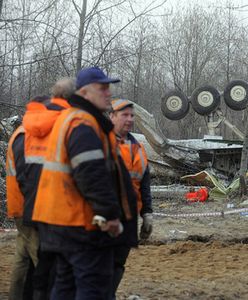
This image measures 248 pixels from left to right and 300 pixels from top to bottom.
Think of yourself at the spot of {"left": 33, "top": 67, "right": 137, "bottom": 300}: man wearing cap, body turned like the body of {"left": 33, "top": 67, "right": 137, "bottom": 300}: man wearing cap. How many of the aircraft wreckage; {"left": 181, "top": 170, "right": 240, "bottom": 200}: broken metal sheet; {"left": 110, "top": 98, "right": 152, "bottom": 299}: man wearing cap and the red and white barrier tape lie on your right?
0

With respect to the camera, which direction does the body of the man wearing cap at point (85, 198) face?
to the viewer's right

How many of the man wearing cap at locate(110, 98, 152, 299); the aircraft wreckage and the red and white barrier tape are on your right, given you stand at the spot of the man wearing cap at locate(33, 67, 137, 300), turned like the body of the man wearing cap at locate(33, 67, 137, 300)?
0

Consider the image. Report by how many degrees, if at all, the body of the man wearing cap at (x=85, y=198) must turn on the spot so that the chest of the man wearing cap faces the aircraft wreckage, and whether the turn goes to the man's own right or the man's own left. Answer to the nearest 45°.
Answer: approximately 90° to the man's own left

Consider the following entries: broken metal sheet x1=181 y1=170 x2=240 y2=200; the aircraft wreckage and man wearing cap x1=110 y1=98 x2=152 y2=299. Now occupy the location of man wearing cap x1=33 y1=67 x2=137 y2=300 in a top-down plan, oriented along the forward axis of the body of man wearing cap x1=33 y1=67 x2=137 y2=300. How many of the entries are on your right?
0

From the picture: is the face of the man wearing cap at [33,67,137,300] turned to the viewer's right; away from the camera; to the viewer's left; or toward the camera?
to the viewer's right

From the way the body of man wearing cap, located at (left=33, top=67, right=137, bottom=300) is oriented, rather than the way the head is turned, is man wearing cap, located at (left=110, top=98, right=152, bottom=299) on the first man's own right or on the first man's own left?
on the first man's own left
